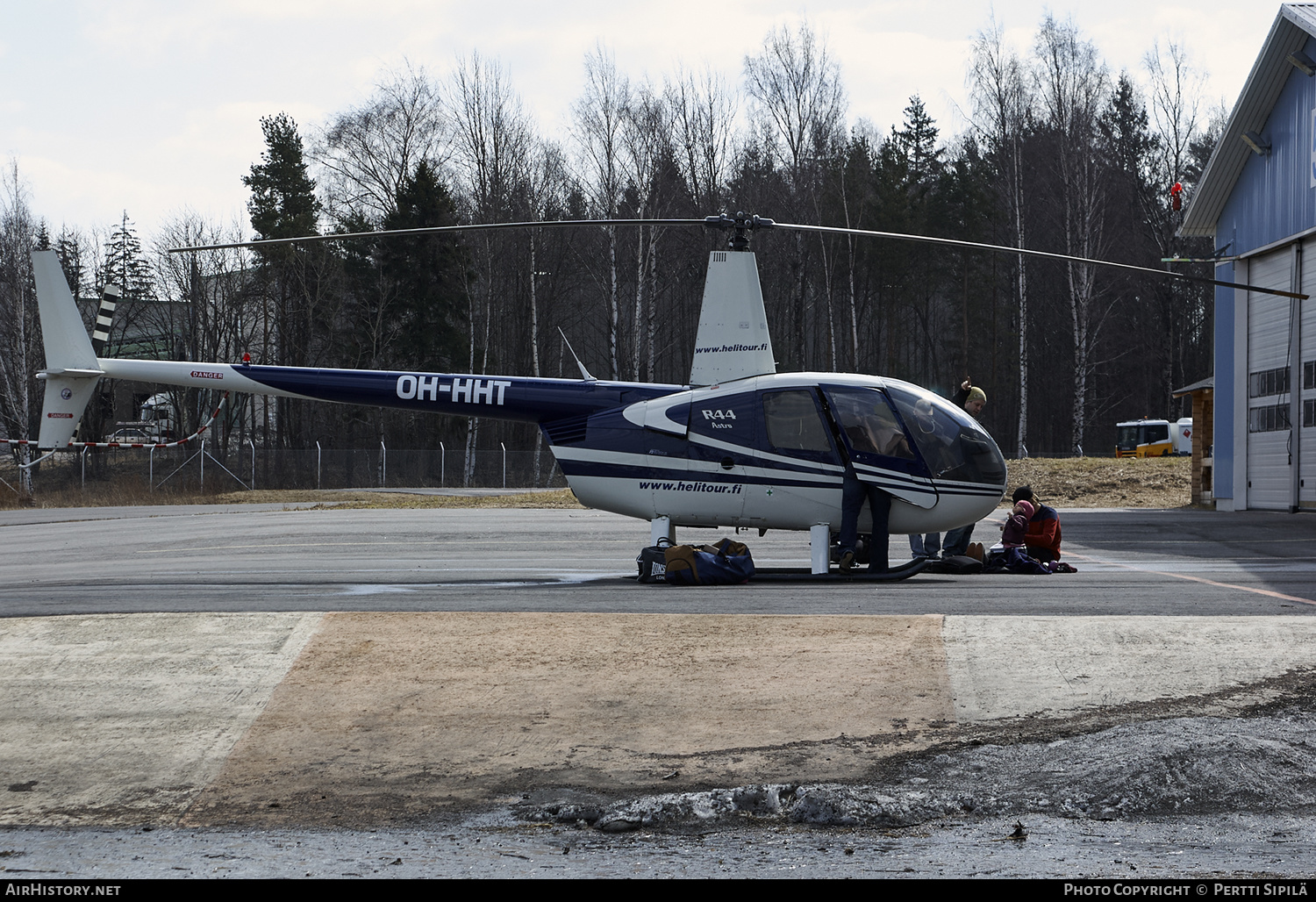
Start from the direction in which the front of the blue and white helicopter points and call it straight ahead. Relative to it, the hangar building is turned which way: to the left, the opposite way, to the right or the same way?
the opposite way

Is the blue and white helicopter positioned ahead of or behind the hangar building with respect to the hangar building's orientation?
ahead

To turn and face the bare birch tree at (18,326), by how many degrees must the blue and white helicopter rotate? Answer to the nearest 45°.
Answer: approximately 135° to its left

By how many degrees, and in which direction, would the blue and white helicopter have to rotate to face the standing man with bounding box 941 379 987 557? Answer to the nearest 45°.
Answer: approximately 45° to its left

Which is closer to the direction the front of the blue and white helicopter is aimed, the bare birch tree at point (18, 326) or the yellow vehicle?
the yellow vehicle

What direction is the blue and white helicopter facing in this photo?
to the viewer's right

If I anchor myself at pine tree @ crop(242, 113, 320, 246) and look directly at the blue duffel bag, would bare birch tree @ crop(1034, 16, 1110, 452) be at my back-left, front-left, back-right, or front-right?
front-left

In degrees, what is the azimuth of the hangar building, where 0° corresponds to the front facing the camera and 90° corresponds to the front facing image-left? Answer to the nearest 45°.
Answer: approximately 45°

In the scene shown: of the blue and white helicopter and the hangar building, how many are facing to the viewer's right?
1
